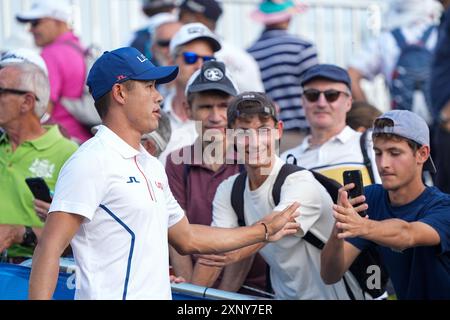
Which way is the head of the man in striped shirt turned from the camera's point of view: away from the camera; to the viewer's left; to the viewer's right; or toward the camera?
away from the camera

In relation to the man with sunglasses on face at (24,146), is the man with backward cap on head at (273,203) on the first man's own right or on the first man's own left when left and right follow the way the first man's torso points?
on the first man's own left

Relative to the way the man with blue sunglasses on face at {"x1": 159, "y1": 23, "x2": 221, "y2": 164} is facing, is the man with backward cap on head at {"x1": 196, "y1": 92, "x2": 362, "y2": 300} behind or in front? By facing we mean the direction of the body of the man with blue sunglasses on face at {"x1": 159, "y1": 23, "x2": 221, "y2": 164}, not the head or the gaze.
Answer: in front

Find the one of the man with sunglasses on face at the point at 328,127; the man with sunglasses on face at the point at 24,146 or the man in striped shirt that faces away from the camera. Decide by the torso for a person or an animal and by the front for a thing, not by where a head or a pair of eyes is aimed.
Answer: the man in striped shirt

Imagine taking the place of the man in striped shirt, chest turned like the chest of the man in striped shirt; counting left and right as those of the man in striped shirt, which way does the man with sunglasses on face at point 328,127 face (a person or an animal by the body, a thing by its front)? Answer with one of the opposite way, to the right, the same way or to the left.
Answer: the opposite way

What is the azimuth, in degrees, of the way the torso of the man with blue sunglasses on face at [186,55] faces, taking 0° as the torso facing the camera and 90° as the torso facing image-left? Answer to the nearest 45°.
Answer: approximately 315°

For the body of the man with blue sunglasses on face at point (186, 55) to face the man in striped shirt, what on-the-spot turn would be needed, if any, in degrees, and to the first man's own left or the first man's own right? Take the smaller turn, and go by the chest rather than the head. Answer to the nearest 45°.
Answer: approximately 90° to the first man's own left

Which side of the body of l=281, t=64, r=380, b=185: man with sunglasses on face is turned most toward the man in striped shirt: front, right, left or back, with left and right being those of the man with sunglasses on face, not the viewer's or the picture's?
back

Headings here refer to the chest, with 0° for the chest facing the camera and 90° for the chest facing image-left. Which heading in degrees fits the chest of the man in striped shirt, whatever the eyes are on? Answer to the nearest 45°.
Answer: approximately 180°

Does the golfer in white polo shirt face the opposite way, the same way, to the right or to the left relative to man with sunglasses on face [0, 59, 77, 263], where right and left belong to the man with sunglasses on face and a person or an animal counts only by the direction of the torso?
to the left

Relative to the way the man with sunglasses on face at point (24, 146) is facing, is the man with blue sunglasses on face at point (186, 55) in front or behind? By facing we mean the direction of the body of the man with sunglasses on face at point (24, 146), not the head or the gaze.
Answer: behind

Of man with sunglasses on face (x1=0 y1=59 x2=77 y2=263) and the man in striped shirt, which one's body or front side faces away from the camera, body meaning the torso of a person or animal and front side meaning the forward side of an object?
the man in striped shirt

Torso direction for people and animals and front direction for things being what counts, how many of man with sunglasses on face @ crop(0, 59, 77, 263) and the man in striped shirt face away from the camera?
1

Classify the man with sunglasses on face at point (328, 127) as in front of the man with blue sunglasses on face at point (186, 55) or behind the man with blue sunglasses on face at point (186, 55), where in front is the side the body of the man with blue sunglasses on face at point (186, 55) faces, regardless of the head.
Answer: in front
